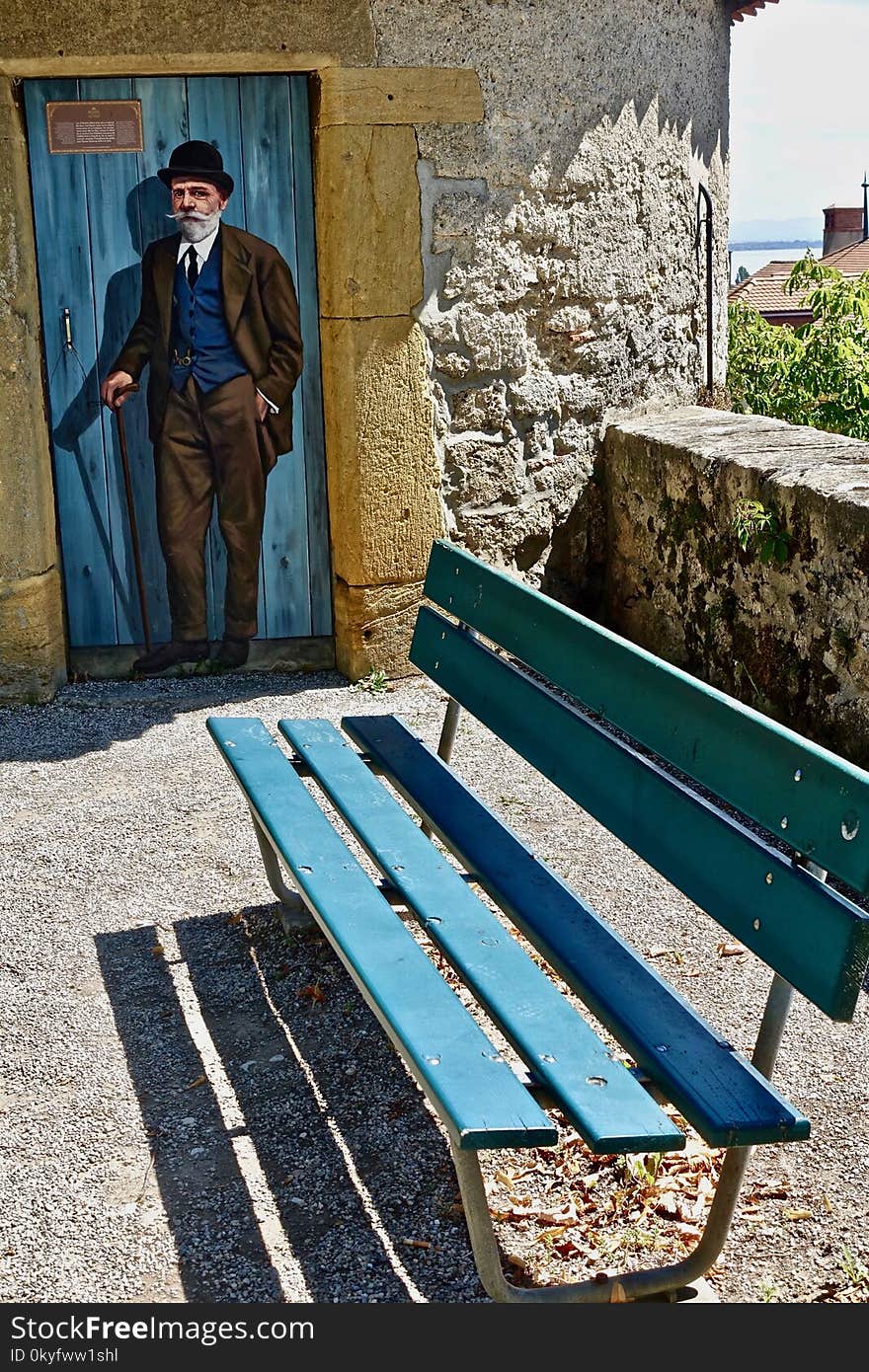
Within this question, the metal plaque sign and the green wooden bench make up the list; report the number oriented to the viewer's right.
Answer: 0

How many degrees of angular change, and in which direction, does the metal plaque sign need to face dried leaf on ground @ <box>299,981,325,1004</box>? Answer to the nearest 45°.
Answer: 0° — it already faces it

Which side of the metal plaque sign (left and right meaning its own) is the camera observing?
front

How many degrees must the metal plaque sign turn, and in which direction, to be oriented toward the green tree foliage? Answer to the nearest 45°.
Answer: approximately 135° to its left

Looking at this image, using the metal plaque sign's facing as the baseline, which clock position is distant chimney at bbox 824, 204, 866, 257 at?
The distant chimney is roughly at 7 o'clock from the metal plaque sign.

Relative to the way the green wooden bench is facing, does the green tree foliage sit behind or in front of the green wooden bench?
behind

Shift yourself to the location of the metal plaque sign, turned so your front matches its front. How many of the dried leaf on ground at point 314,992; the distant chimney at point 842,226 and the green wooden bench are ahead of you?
2

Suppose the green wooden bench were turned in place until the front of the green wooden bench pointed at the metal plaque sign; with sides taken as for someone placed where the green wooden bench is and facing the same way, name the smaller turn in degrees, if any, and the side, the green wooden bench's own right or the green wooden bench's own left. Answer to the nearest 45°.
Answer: approximately 90° to the green wooden bench's own right

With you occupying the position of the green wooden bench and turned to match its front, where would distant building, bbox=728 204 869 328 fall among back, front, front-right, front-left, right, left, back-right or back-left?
back-right

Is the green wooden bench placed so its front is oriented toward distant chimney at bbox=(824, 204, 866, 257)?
no

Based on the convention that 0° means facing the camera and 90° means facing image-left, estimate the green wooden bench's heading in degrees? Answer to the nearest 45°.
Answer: approximately 45°

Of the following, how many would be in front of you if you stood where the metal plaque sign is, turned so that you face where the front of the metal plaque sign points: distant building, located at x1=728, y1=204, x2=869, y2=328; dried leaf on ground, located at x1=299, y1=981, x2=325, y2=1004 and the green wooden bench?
2

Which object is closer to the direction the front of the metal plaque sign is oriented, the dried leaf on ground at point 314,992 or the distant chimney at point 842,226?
the dried leaf on ground

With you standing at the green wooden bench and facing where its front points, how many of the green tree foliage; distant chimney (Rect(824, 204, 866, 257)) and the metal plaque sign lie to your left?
0
